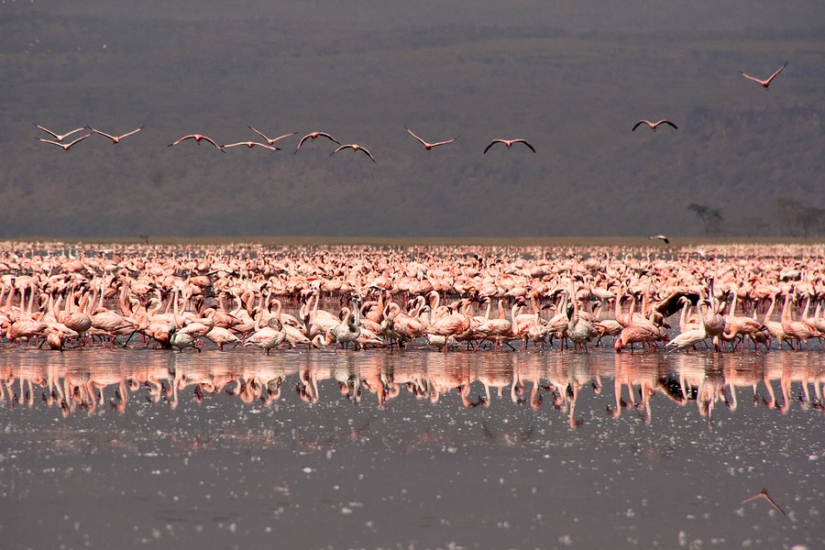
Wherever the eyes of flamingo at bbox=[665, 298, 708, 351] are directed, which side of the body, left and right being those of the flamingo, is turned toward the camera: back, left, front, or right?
right
